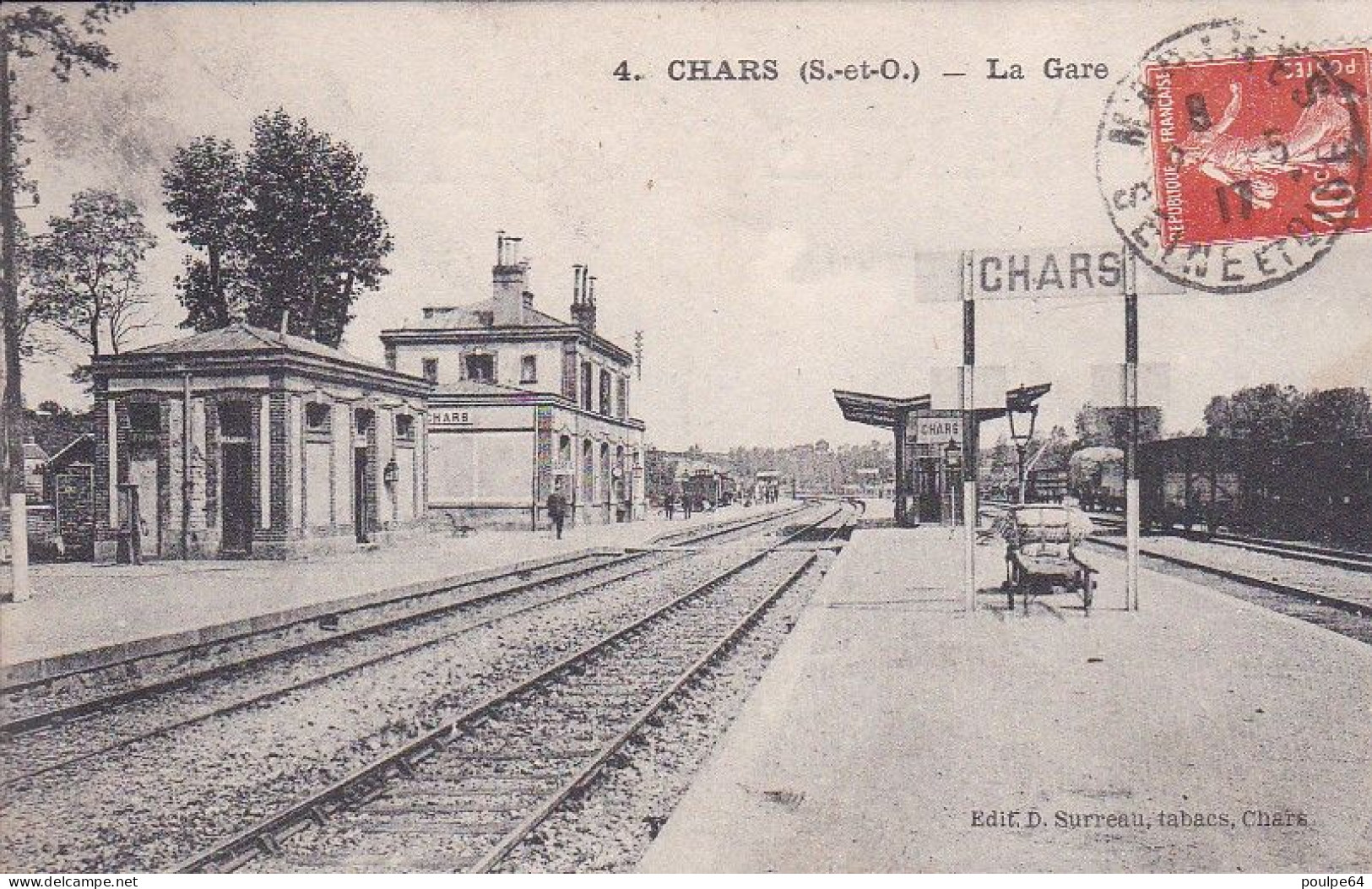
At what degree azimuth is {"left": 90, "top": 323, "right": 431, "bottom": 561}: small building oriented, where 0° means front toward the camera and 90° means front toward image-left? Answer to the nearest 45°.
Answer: approximately 315°

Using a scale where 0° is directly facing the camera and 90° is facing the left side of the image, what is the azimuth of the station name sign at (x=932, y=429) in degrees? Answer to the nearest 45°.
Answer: approximately 0°

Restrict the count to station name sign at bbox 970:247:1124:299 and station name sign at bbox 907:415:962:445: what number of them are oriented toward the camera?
2

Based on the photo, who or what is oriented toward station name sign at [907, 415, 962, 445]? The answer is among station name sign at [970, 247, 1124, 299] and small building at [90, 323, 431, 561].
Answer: the small building

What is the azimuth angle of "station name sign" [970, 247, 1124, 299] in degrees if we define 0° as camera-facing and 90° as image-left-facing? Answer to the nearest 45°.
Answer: approximately 0°

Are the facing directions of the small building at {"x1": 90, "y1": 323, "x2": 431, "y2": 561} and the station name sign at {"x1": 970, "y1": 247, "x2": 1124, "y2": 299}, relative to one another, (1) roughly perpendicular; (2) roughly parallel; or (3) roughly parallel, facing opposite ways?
roughly perpendicular

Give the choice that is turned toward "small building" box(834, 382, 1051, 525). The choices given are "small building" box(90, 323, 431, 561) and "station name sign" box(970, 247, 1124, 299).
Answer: "small building" box(90, 323, 431, 561)

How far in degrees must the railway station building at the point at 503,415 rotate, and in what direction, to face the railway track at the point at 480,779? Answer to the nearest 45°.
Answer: approximately 45° to its right

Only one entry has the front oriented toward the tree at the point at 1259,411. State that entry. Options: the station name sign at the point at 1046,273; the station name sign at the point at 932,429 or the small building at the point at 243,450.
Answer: the small building

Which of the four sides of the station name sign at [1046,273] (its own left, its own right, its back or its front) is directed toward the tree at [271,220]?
right
